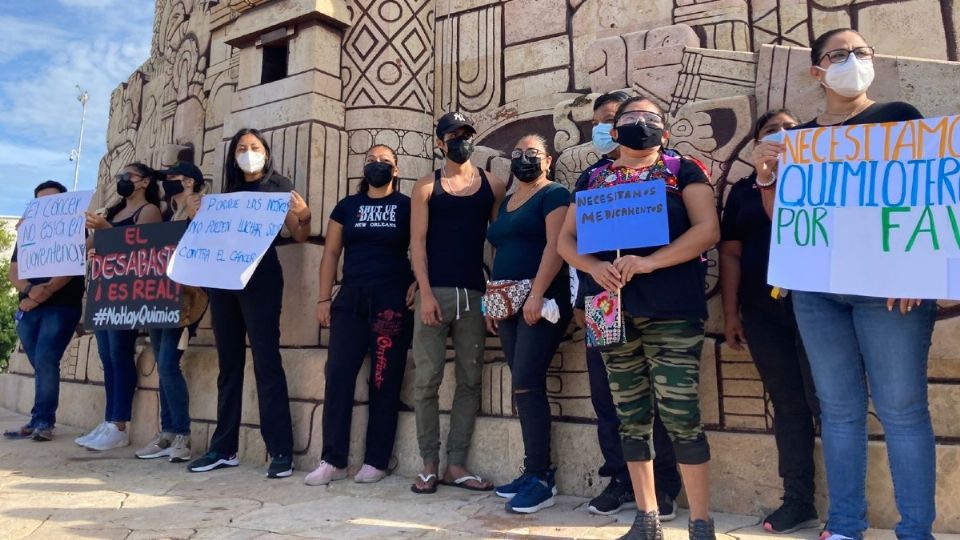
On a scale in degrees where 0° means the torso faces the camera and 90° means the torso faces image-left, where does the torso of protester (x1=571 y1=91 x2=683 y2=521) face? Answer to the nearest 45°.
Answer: approximately 45°

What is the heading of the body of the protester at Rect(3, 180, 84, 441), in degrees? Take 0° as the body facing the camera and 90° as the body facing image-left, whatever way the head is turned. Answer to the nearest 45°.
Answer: approximately 45°

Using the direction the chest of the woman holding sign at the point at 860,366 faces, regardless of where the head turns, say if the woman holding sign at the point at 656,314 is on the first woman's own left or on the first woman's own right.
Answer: on the first woman's own right

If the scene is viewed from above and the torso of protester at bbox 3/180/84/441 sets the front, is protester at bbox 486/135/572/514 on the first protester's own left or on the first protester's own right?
on the first protester's own left

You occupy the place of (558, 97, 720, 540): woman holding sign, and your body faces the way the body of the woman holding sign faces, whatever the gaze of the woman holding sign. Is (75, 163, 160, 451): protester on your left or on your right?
on your right

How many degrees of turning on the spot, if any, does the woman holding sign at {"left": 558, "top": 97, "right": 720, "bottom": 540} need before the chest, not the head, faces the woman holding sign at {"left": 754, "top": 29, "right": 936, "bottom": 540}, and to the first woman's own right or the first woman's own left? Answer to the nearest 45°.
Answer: approximately 90° to the first woman's own left

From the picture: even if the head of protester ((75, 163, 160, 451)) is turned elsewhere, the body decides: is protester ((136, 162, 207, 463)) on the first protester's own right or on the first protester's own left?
on the first protester's own left

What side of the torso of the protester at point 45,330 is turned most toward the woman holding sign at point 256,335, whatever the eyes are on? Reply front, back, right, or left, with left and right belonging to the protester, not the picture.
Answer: left

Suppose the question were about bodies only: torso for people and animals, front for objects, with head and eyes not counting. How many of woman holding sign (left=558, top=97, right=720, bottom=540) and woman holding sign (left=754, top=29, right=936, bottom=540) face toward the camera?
2

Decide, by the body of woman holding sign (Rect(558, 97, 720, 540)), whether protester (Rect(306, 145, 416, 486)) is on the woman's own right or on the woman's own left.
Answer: on the woman's own right

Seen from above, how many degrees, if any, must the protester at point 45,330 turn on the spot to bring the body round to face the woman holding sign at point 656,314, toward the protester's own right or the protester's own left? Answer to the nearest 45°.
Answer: approximately 90° to the protester's own left

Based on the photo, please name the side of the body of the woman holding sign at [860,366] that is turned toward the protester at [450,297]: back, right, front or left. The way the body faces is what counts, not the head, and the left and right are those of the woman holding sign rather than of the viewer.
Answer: right
